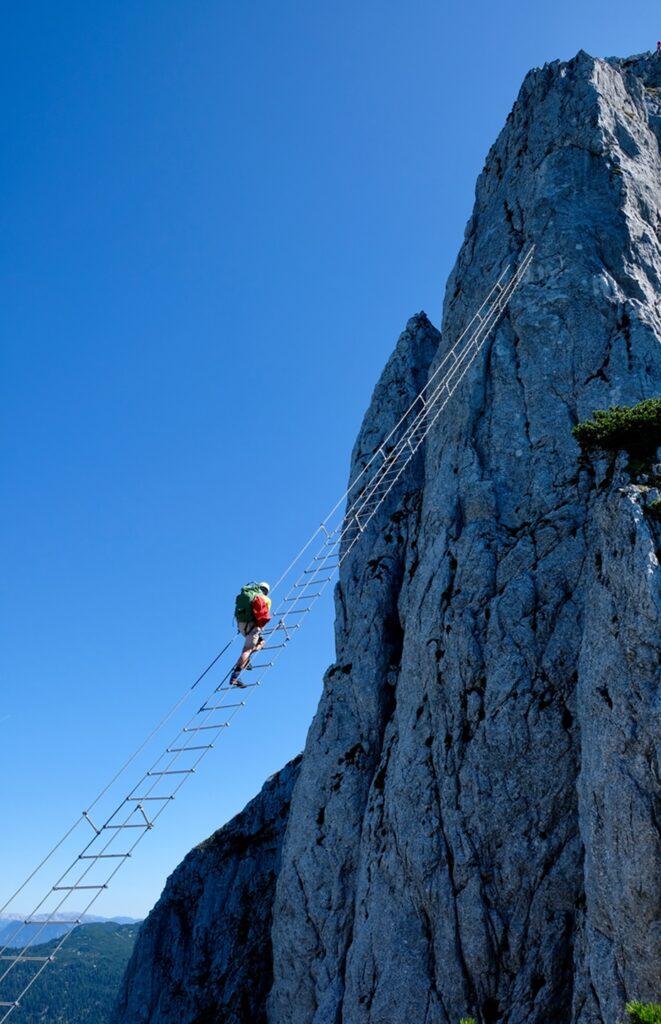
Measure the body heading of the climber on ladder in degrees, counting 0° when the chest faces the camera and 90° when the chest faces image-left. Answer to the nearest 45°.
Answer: approximately 225°

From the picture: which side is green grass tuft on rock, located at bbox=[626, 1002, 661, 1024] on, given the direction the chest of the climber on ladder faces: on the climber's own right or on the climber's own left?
on the climber's own right

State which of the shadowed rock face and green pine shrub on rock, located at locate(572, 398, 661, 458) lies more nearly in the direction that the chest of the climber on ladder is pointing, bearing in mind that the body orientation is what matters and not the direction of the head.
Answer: the green pine shrub on rock

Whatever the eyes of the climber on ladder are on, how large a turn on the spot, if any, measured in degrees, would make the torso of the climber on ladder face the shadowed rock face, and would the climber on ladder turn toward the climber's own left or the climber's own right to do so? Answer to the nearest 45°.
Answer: approximately 45° to the climber's own left
